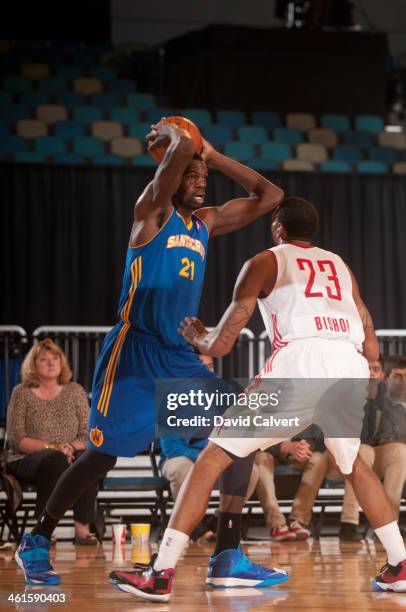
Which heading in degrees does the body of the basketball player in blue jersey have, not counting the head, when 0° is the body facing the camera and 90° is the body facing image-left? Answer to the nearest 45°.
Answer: approximately 315°

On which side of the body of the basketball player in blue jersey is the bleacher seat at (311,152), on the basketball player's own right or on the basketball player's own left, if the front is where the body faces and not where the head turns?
on the basketball player's own left

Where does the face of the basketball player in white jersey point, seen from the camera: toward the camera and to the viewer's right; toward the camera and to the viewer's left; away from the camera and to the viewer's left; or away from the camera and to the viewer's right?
away from the camera and to the viewer's left

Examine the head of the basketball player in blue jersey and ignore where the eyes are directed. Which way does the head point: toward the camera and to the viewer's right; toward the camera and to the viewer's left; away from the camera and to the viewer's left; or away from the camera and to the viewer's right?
toward the camera and to the viewer's right

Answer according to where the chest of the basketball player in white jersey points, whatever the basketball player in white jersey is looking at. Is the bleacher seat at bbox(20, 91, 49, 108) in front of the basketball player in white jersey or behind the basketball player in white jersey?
in front

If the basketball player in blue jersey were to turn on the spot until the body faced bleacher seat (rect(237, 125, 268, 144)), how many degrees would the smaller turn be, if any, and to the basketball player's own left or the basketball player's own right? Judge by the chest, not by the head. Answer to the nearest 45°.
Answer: approximately 135° to the basketball player's own left

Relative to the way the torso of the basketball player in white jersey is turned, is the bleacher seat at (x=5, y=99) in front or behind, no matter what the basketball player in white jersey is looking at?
in front

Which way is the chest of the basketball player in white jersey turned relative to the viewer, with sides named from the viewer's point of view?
facing away from the viewer and to the left of the viewer

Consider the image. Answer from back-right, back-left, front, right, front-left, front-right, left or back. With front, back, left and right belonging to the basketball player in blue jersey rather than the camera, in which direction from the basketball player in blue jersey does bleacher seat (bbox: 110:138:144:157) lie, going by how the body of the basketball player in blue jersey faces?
back-left

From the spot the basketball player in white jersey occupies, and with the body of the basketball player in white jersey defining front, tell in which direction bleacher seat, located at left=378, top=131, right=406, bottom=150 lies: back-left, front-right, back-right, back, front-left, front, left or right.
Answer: front-right

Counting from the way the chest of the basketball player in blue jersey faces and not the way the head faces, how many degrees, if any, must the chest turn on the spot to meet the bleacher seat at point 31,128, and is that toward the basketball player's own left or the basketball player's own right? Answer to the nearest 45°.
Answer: approximately 135° to the basketball player's own left

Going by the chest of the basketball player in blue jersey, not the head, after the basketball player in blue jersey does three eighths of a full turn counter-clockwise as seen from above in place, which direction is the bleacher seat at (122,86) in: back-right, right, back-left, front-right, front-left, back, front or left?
front

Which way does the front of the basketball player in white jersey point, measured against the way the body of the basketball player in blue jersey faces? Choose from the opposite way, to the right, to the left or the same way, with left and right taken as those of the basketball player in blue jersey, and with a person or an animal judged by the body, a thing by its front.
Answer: the opposite way

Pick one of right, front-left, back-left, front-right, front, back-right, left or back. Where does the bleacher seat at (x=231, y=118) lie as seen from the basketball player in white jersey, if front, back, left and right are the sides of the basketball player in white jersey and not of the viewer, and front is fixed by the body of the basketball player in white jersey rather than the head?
front-right

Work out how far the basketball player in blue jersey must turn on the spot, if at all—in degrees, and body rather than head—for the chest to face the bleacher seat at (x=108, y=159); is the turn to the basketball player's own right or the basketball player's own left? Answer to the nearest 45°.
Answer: approximately 135° to the basketball player's own left
